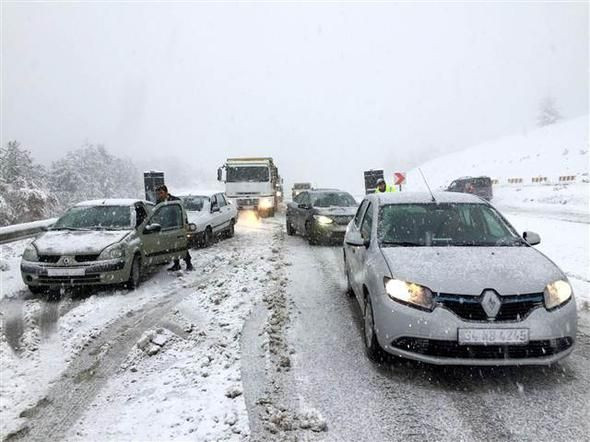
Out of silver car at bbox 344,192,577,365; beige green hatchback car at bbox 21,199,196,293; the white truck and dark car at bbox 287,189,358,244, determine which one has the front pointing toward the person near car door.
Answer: the white truck

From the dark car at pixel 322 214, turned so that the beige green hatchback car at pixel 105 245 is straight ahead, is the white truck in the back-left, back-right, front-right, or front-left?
back-right

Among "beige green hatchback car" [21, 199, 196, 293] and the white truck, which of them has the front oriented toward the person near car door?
the white truck

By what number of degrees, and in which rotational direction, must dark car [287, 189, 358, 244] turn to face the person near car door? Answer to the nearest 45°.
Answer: approximately 90° to its right

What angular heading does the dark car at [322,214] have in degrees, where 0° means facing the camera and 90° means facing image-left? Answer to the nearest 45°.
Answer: approximately 315°

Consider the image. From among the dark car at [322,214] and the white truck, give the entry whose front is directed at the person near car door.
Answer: the white truck
